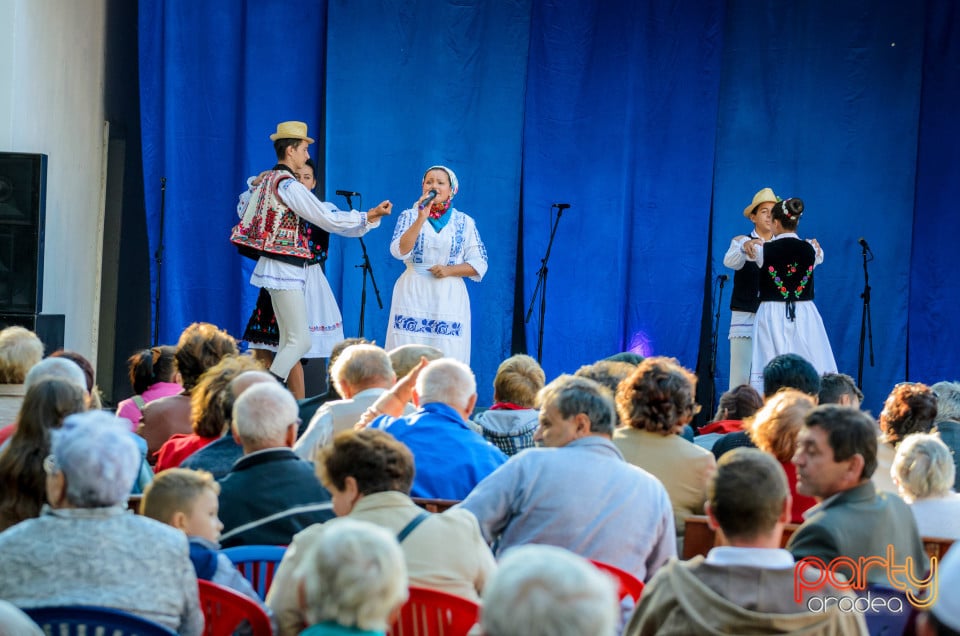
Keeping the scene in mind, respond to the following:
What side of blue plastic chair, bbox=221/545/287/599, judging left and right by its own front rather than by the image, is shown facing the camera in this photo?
back

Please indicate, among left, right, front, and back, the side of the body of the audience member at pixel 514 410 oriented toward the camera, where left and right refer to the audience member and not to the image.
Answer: back

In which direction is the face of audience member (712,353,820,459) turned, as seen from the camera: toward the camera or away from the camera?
away from the camera

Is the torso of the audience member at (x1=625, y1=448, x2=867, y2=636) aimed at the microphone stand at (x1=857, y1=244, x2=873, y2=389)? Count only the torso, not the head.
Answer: yes

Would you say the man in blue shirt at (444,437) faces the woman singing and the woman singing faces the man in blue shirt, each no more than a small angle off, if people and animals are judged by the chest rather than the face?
yes

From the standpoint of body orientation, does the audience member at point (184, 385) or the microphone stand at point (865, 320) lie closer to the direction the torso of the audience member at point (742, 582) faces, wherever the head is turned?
the microphone stand

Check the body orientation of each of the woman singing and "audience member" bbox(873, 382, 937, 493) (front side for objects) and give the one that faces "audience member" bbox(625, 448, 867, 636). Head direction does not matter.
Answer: the woman singing

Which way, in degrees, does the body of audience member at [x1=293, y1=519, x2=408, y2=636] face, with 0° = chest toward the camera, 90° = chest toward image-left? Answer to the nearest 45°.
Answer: approximately 180°

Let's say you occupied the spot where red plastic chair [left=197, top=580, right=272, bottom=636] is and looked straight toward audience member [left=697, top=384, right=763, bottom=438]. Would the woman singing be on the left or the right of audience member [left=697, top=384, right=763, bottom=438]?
left

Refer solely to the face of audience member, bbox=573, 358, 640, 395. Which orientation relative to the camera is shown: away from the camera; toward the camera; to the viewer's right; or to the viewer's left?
away from the camera

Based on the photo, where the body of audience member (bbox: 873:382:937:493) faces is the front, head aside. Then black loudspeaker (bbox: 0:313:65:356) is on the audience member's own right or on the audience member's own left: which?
on the audience member's own left

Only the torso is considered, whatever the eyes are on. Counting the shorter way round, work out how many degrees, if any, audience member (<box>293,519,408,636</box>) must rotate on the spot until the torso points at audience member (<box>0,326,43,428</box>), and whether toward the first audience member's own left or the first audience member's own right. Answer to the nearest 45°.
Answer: approximately 45° to the first audience member's own left

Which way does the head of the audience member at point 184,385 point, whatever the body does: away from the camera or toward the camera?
away from the camera
